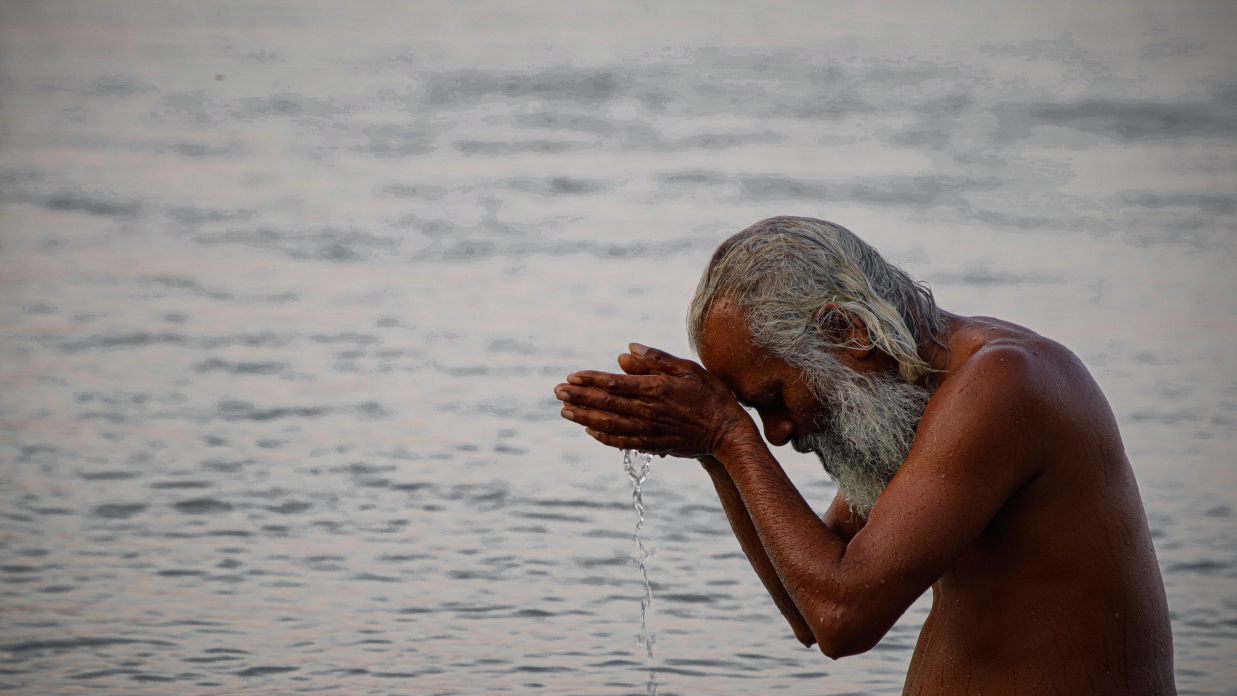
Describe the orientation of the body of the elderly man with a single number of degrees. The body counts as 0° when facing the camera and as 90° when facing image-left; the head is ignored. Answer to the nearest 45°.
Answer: approximately 90°

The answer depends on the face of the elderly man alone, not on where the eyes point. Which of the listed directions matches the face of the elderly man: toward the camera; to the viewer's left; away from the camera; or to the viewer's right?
to the viewer's left
